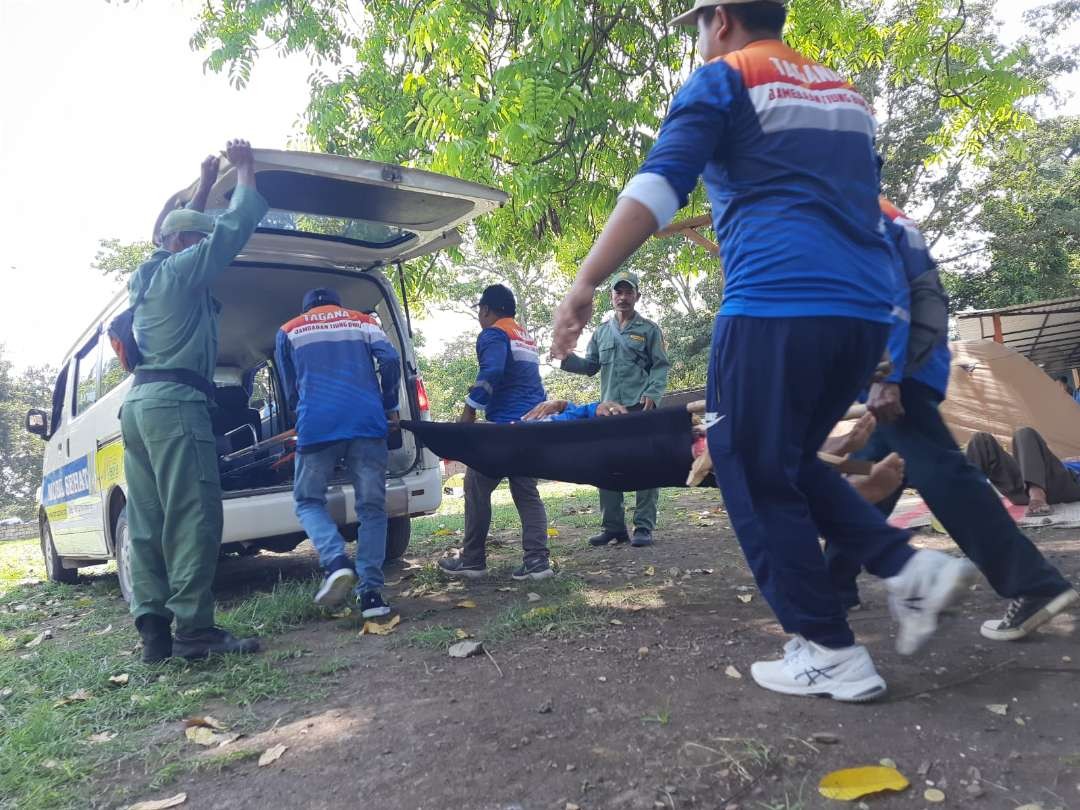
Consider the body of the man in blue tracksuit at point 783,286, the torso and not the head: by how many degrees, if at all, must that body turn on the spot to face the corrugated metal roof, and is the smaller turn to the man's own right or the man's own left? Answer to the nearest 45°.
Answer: approximately 45° to the man's own right

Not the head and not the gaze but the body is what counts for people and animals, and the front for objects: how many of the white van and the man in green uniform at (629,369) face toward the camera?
1

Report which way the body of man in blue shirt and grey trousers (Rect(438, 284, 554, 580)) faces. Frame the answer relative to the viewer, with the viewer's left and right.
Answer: facing away from the viewer and to the left of the viewer

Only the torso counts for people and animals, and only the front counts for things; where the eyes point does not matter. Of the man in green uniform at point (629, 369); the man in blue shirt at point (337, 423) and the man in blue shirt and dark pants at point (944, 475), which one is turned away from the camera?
the man in blue shirt at point (337, 423)

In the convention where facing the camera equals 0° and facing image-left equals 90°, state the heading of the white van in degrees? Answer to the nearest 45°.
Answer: approximately 135°

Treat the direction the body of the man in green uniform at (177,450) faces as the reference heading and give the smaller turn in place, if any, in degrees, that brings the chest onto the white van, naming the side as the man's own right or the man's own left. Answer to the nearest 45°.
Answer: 0° — they already face it

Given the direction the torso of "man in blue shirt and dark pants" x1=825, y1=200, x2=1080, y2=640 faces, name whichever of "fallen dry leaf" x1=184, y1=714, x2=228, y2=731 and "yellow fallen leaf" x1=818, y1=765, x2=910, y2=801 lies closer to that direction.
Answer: the fallen dry leaf

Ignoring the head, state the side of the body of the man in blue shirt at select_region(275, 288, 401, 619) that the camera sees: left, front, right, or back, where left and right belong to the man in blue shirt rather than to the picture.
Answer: back

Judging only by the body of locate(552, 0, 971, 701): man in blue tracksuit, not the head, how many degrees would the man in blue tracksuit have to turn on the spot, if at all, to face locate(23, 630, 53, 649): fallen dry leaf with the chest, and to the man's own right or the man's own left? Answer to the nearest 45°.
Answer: approximately 45° to the man's own left
